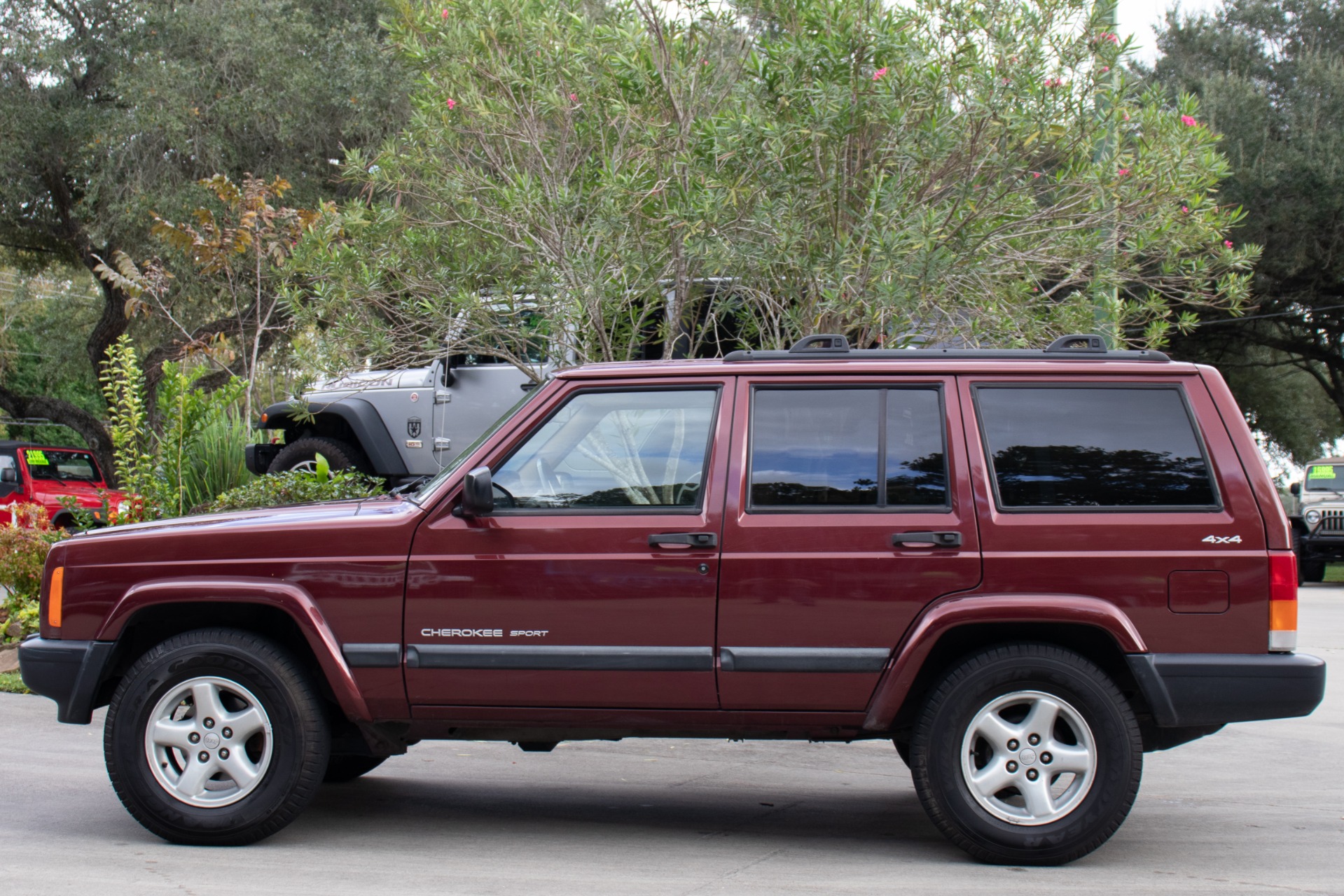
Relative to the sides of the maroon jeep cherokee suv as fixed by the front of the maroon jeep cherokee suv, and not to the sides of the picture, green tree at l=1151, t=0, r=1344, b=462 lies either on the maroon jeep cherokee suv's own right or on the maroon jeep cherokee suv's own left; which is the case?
on the maroon jeep cherokee suv's own right

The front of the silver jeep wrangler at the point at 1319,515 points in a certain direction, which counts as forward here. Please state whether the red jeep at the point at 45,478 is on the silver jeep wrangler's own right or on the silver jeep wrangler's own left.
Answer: on the silver jeep wrangler's own right

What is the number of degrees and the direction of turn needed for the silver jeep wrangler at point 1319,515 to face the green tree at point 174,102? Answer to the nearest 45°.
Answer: approximately 45° to its right

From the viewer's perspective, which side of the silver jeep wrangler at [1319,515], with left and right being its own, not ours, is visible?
front

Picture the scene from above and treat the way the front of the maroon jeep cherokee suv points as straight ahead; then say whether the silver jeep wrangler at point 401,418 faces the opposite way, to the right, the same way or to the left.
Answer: the same way

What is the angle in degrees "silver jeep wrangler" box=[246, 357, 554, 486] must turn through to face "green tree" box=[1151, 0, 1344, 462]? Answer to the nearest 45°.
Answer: approximately 135° to its right

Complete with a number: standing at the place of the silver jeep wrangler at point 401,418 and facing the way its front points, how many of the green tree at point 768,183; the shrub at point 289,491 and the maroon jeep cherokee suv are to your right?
0

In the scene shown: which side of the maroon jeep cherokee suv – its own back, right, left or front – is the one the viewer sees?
left

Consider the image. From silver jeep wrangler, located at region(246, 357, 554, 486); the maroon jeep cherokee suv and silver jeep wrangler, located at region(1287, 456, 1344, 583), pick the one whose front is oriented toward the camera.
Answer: silver jeep wrangler, located at region(1287, 456, 1344, 583)

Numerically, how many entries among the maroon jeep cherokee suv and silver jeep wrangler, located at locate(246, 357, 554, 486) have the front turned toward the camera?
0

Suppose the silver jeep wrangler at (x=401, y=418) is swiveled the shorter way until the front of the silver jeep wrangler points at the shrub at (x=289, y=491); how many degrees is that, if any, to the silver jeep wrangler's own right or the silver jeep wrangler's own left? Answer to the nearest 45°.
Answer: approximately 45° to the silver jeep wrangler's own left

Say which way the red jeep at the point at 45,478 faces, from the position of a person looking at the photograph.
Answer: facing the viewer and to the right of the viewer

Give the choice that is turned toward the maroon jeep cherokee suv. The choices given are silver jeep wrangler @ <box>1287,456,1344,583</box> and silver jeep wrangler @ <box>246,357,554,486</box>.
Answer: silver jeep wrangler @ <box>1287,456,1344,583</box>

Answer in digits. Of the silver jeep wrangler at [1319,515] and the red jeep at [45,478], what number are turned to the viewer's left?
0

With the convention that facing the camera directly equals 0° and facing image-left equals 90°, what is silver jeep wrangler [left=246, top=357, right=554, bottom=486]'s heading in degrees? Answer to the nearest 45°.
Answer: approximately 90°
